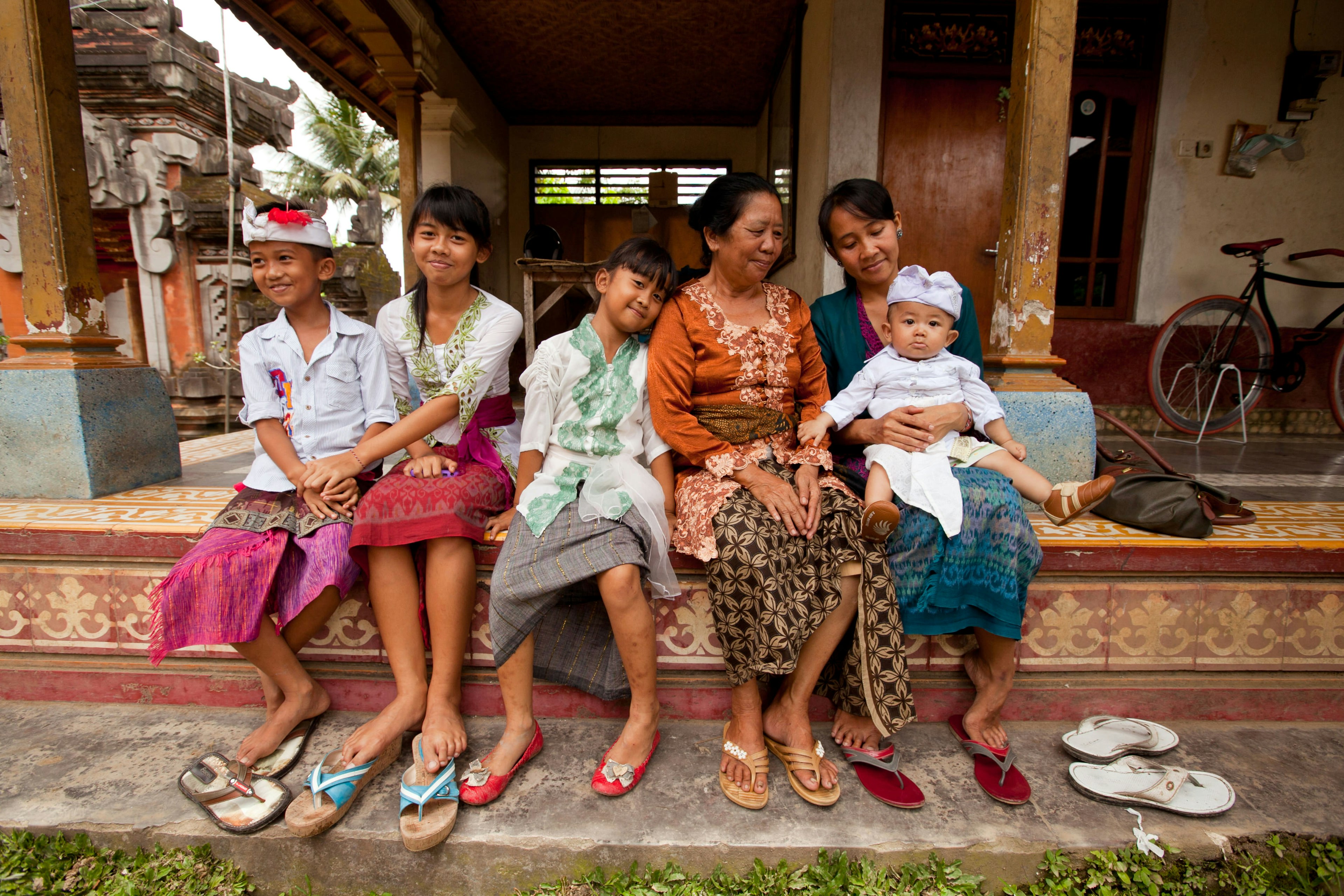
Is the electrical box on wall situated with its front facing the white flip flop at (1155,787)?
yes

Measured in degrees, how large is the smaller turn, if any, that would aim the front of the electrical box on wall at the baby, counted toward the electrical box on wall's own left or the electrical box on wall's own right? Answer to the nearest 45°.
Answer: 0° — it already faces them

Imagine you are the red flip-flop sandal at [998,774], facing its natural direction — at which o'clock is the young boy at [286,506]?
The young boy is roughly at 4 o'clock from the red flip-flop sandal.

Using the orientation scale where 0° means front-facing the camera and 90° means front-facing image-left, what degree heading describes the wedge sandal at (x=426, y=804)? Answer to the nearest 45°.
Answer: approximately 0°
